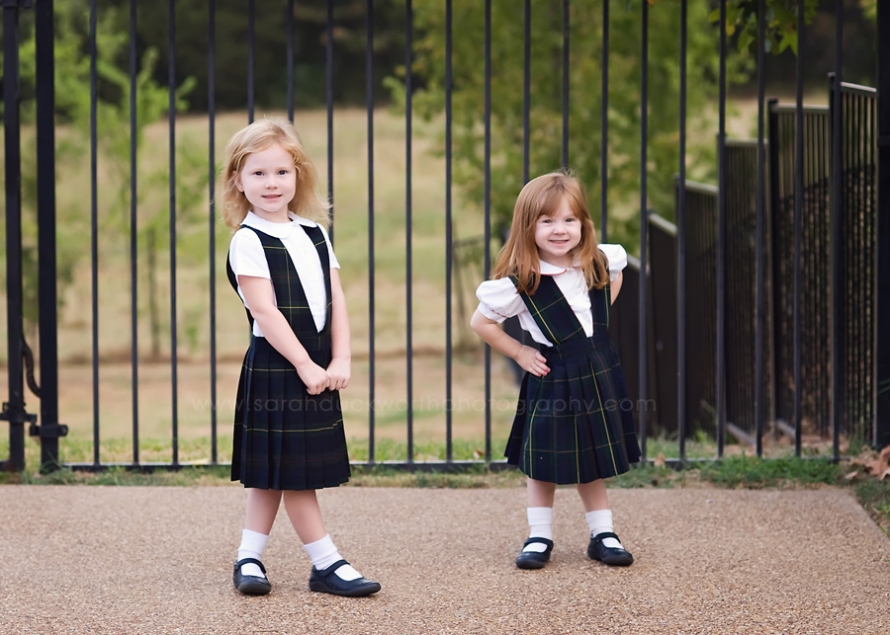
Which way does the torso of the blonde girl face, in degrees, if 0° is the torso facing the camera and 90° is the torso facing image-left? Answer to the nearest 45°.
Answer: approximately 315°

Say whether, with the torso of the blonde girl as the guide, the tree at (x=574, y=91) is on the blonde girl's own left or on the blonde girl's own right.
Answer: on the blonde girl's own left
